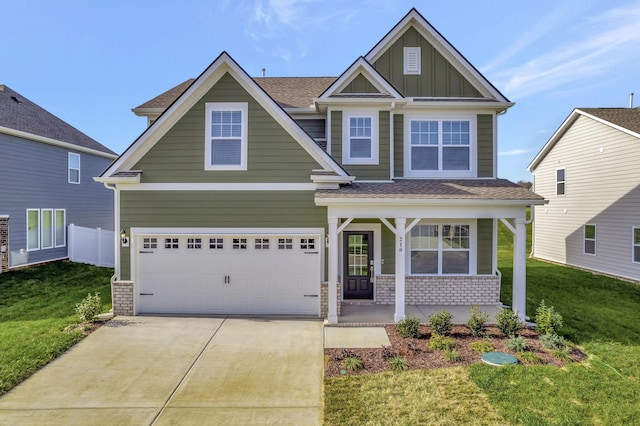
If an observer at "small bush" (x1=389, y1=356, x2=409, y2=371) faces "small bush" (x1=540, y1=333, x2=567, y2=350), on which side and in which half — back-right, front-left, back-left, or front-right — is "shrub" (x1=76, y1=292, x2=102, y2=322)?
back-left

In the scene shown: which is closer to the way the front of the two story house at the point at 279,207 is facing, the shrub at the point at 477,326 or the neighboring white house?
the shrub

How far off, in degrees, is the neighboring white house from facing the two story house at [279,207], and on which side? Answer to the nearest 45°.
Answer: approximately 90° to its right

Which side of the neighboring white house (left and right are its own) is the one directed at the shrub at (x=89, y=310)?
right

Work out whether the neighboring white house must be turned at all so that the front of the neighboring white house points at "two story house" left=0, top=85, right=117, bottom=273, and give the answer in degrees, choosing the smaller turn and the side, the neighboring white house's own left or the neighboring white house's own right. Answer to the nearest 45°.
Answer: approximately 90° to the neighboring white house's own right

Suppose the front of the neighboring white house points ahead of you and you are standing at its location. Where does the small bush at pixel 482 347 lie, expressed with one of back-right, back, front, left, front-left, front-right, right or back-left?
front-right

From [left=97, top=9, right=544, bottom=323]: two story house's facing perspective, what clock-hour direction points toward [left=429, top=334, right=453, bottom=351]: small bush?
The small bush is roughly at 10 o'clock from the two story house.

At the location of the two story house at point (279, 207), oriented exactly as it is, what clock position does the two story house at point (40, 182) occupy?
the two story house at point (40, 182) is roughly at 4 o'clock from the two story house at point (279, 207).

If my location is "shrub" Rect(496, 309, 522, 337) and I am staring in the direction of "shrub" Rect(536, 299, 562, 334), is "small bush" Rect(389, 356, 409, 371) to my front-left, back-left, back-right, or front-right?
back-right

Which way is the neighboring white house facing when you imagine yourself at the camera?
facing the viewer and to the right of the viewer

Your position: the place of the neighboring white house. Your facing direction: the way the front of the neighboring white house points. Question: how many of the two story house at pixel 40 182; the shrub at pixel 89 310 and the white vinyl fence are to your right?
3

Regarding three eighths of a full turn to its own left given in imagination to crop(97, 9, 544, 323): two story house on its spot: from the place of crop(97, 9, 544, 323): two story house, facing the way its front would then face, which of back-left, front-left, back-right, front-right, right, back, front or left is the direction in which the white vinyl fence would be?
left

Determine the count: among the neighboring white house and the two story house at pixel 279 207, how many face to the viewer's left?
0

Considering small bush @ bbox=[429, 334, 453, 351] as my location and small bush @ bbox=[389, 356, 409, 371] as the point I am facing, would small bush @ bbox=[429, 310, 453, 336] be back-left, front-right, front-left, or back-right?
back-right

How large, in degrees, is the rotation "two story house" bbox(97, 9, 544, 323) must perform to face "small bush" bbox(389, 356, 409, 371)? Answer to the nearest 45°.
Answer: approximately 45° to its left
